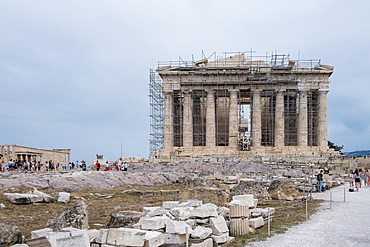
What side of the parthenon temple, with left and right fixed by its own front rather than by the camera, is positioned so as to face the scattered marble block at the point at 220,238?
front

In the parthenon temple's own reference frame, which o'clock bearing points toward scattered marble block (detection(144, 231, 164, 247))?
The scattered marble block is roughly at 12 o'clock from the parthenon temple.

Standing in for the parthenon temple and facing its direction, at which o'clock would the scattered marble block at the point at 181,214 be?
The scattered marble block is roughly at 12 o'clock from the parthenon temple.

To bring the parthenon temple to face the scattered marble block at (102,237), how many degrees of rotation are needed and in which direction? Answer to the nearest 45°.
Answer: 0° — it already faces it

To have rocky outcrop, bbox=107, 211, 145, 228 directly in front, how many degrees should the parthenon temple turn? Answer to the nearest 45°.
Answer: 0° — it already faces it

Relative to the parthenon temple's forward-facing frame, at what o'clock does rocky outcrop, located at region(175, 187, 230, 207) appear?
The rocky outcrop is roughly at 12 o'clock from the parthenon temple.

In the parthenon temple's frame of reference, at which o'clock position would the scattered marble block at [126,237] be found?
The scattered marble block is roughly at 12 o'clock from the parthenon temple.

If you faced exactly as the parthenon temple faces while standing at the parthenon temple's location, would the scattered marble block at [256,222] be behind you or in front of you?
in front

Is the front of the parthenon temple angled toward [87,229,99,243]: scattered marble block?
yes

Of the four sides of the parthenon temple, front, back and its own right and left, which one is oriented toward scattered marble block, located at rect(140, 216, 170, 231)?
front

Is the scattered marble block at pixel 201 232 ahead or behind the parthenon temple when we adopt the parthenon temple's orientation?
ahead

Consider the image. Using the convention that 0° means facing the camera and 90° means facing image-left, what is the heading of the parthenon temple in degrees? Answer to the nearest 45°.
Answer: approximately 0°

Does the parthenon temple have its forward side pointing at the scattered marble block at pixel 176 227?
yes

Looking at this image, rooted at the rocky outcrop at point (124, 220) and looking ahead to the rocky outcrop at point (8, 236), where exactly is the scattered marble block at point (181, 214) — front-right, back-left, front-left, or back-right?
back-left
